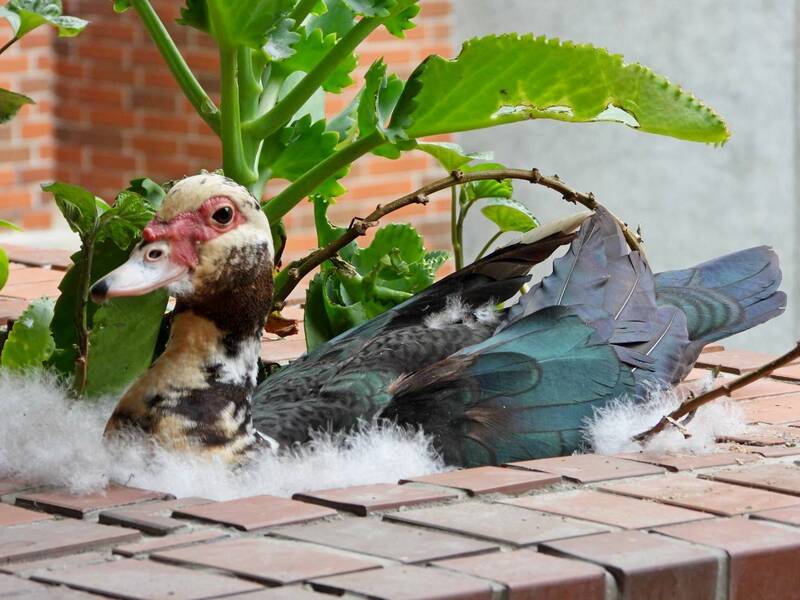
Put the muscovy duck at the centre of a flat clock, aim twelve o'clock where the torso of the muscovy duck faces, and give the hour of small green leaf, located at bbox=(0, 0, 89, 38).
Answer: The small green leaf is roughly at 1 o'clock from the muscovy duck.

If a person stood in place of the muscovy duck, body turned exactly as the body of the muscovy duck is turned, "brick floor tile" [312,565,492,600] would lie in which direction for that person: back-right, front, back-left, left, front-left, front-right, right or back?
left

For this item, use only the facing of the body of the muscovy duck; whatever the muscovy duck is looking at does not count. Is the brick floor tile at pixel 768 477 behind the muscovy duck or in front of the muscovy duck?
behind

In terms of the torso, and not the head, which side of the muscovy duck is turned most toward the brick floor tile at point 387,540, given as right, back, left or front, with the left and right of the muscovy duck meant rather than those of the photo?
left

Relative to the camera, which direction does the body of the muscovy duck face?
to the viewer's left

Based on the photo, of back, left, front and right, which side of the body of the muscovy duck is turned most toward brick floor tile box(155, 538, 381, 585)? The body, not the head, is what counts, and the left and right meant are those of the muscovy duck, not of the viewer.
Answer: left

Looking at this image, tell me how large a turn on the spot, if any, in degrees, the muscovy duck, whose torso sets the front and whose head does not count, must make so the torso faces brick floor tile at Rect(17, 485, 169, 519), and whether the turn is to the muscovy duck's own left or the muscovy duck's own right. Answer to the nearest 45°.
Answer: approximately 45° to the muscovy duck's own left

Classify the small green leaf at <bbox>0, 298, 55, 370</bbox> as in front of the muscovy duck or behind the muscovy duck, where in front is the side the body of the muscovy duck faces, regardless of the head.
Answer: in front
